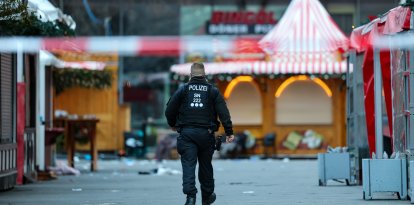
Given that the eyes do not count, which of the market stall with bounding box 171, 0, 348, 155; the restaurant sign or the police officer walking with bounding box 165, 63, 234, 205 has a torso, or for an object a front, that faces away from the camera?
the police officer walking

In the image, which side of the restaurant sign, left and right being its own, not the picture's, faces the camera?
front

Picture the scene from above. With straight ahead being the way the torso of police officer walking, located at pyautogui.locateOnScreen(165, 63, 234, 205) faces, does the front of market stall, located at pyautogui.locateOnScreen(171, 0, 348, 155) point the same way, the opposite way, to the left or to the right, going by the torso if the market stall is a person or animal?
the opposite way

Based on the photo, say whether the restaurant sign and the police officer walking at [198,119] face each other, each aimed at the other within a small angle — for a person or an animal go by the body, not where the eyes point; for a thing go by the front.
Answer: yes

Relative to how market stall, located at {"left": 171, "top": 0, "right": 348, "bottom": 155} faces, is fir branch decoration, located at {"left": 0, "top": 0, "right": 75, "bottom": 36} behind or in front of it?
in front

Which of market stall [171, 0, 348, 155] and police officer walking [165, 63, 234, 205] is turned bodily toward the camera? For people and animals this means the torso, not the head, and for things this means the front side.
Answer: the market stall

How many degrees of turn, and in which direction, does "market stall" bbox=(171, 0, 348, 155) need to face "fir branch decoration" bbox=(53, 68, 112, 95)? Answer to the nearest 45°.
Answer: approximately 90° to its right

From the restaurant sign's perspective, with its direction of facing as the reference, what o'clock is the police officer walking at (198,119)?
The police officer walking is roughly at 12 o'clock from the restaurant sign.

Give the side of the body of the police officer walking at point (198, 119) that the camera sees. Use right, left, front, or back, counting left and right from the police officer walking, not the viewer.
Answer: back

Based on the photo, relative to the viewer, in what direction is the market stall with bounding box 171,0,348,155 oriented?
toward the camera

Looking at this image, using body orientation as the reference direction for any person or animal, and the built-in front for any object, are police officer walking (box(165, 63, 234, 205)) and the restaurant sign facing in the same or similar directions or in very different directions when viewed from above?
very different directions

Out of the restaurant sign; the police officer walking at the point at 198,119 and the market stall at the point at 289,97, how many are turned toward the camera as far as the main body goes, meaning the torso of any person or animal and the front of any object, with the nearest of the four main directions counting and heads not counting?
2

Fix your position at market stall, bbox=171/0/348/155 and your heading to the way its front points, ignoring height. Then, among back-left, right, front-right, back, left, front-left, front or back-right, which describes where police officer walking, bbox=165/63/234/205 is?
front

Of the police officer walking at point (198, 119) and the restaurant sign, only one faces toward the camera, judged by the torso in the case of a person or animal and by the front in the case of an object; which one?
the restaurant sign
